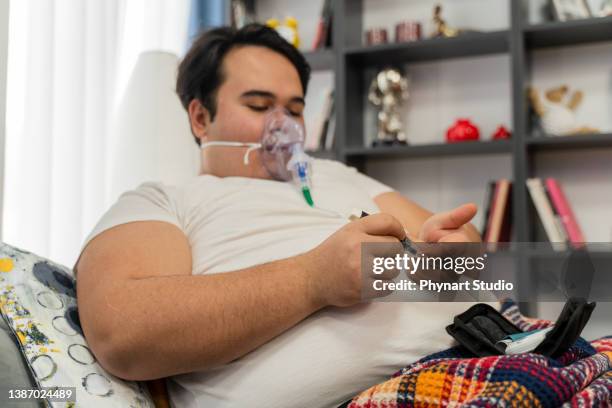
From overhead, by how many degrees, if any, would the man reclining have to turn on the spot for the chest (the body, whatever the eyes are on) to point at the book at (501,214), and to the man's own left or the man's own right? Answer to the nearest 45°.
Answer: approximately 90° to the man's own left

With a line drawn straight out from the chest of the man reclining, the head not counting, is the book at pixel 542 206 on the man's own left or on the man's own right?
on the man's own left

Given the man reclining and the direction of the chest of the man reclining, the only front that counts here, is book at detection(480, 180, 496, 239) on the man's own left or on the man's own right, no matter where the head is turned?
on the man's own left

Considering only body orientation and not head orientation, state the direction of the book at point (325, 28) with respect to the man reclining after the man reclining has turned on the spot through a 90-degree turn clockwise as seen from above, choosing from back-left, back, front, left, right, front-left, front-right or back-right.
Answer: back-right
